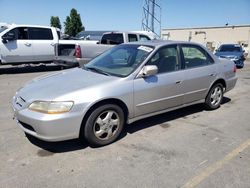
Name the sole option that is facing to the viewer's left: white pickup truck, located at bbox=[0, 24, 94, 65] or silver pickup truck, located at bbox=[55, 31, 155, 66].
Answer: white pickup truck, located at bbox=[0, 24, 94, 65]

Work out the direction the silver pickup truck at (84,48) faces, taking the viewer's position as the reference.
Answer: facing away from the viewer and to the right of the viewer

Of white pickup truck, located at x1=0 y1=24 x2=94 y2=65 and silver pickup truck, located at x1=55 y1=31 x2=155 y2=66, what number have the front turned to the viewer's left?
1

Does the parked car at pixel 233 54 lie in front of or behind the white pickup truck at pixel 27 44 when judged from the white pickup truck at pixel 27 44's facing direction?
behind

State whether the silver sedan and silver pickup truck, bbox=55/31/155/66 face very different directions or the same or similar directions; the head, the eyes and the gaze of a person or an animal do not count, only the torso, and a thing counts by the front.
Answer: very different directions

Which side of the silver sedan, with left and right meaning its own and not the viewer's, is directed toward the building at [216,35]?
back

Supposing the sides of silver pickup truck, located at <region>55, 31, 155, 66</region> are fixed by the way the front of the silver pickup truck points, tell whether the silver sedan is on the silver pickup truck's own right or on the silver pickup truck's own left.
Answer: on the silver pickup truck's own right

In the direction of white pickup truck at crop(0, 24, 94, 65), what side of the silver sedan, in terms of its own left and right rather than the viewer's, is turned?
right

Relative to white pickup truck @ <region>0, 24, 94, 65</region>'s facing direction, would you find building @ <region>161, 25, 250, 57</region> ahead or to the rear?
to the rear

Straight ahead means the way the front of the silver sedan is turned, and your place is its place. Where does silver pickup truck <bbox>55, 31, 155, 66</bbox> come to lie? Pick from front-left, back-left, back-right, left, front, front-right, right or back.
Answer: back-right

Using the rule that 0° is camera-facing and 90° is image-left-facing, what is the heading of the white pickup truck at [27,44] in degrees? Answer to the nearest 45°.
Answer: approximately 90°

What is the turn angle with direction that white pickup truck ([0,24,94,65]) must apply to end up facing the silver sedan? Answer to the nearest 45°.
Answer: approximately 90° to its left
